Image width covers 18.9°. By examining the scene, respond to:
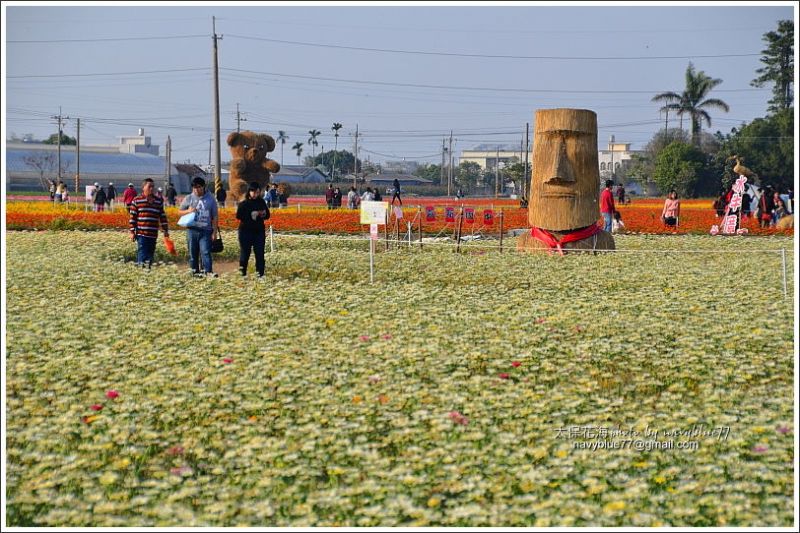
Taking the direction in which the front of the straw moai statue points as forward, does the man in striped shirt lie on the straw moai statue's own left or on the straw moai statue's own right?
on the straw moai statue's own right

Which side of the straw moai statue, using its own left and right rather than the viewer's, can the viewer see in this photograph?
front

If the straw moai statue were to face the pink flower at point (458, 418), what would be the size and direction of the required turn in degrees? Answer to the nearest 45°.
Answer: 0° — it already faces it

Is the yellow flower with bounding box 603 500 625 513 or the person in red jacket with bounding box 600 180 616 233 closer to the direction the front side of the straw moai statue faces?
the yellow flower

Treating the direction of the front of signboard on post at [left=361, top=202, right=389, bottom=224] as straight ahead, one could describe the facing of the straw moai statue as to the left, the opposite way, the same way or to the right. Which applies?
the same way

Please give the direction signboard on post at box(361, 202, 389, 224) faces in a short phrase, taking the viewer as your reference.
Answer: facing the viewer

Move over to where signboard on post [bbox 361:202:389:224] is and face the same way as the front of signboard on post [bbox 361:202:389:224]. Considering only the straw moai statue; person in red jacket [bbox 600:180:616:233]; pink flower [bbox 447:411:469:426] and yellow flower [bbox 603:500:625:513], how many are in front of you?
2

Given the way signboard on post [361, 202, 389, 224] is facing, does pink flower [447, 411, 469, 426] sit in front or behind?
in front

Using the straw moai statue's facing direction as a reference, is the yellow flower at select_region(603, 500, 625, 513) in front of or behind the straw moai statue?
in front

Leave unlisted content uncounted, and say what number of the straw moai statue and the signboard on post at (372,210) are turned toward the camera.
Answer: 2
